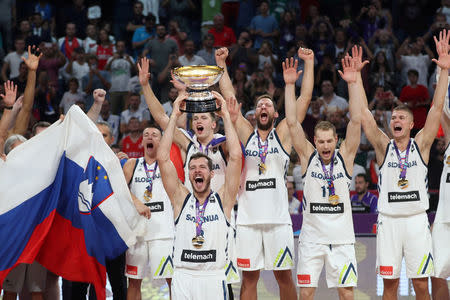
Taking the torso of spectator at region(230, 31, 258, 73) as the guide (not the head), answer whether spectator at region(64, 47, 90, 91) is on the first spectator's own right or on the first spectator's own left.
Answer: on the first spectator's own right

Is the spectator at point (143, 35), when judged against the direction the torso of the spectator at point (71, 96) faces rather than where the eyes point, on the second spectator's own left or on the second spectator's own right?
on the second spectator's own left

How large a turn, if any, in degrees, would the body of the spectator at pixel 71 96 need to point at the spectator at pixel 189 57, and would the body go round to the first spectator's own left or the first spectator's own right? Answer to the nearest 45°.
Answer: approximately 90° to the first spectator's own left

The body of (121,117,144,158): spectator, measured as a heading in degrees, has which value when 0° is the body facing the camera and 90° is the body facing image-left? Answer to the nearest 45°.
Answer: approximately 0°

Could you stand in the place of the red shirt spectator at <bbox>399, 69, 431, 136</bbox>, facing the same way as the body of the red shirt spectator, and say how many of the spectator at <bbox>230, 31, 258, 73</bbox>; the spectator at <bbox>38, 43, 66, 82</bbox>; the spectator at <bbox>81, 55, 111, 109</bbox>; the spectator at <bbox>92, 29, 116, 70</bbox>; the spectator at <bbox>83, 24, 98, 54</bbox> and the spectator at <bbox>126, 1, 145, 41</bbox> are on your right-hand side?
6

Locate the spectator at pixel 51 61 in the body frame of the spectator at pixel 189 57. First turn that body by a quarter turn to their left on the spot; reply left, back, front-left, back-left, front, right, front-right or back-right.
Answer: back

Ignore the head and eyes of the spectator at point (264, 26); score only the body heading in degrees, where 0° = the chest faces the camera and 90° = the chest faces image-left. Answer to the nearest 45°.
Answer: approximately 0°

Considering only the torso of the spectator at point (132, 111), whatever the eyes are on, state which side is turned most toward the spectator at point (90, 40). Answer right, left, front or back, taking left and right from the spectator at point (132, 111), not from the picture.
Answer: back

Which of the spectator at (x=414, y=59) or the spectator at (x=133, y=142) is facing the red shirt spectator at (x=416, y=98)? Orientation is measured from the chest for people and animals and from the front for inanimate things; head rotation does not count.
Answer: the spectator at (x=414, y=59)

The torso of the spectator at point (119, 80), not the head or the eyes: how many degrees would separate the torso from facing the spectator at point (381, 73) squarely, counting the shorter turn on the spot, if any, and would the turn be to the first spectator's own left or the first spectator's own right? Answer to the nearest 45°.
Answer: approximately 90° to the first spectator's own left

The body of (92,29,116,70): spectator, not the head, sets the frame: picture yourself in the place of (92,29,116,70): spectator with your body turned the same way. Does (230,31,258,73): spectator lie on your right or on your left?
on your left

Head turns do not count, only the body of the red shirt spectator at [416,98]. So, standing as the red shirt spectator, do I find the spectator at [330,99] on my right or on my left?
on my right

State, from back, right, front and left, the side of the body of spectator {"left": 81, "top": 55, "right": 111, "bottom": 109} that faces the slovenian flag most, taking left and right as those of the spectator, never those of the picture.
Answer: front
